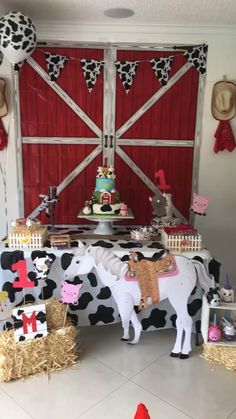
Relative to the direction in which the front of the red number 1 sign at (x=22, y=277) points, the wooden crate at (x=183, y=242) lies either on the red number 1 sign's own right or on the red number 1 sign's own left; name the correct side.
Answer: on the red number 1 sign's own left

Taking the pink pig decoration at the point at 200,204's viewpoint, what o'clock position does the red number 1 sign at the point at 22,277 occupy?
The red number 1 sign is roughly at 2 o'clock from the pink pig decoration.

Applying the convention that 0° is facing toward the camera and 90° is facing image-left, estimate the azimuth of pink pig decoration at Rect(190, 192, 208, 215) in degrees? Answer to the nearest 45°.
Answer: approximately 0°
